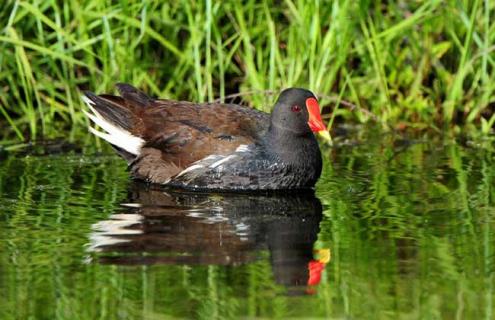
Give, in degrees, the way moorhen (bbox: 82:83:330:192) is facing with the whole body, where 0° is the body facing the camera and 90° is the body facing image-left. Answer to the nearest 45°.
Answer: approximately 270°
